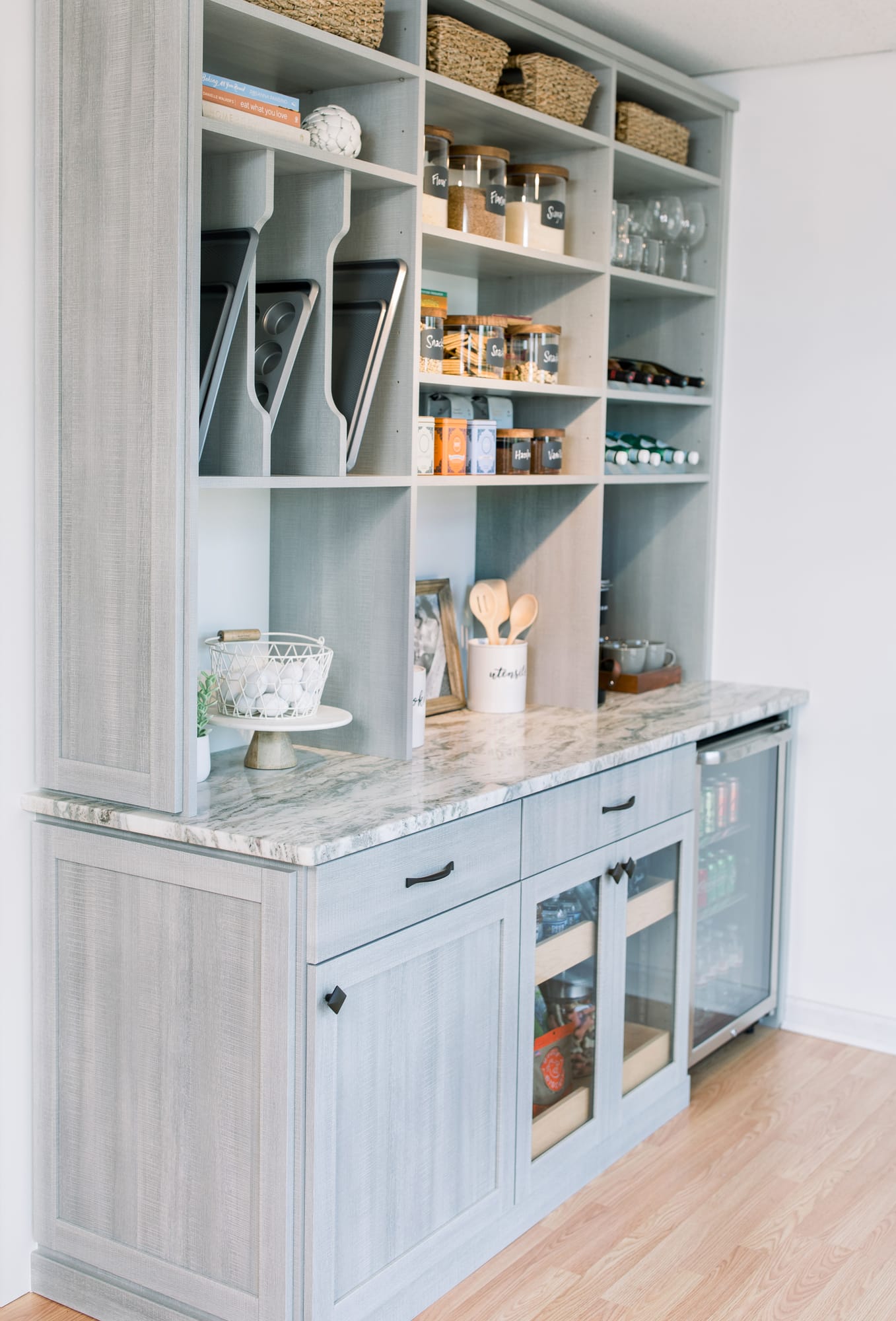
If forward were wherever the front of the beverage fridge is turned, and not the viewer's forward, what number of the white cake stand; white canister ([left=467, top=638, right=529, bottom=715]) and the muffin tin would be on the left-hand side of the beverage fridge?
0

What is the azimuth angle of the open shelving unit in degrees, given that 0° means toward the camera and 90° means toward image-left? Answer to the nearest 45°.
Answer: approximately 315°

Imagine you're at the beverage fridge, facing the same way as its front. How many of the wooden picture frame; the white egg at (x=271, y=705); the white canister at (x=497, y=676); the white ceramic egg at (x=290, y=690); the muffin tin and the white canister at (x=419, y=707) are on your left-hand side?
0

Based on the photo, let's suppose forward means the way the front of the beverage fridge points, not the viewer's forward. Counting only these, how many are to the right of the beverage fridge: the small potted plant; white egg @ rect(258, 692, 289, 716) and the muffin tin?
3

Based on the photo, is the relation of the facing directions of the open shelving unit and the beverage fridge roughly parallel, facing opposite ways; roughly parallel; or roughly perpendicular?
roughly parallel

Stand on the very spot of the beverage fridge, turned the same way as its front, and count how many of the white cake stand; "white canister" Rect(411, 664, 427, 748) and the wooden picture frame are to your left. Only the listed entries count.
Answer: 0

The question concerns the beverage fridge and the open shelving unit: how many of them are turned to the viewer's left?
0

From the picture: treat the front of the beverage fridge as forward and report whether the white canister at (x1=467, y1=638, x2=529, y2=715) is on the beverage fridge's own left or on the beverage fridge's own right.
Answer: on the beverage fridge's own right
